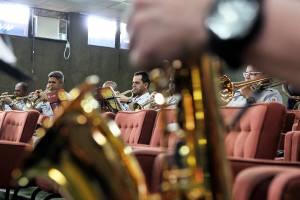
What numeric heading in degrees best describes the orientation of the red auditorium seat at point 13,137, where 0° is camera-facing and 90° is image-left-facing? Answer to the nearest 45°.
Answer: approximately 45°

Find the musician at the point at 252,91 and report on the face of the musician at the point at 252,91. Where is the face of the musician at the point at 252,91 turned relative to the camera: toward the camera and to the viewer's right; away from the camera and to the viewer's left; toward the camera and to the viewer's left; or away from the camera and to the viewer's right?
toward the camera and to the viewer's left

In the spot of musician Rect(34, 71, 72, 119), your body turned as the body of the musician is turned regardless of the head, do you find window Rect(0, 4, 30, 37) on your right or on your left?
on your right

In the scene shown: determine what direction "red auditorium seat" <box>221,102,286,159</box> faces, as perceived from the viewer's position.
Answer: facing the viewer and to the left of the viewer

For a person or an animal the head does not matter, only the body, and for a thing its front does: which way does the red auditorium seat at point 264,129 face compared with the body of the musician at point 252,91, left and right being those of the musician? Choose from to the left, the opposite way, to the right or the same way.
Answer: the same way

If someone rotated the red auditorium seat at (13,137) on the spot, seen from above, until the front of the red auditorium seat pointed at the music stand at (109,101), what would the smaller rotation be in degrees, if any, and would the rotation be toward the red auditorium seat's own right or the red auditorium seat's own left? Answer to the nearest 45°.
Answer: approximately 180°

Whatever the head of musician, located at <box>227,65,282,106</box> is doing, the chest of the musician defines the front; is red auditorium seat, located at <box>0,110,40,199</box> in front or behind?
in front

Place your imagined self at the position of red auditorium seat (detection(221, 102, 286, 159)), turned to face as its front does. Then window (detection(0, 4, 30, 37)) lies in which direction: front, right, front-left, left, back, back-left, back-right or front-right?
right

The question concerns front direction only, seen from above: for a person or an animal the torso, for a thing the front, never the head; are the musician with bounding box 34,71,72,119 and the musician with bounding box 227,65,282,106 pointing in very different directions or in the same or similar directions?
same or similar directions

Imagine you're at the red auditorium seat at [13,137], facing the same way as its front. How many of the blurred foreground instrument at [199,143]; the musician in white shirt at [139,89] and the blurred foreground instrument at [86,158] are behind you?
1

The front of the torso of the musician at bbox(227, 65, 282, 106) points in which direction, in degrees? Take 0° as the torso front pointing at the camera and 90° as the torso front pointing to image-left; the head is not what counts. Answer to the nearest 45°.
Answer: approximately 45°

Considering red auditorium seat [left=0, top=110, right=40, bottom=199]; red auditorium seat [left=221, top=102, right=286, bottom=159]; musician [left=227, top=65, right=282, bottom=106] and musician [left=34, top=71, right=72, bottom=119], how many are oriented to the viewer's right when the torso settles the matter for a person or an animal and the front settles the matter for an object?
0

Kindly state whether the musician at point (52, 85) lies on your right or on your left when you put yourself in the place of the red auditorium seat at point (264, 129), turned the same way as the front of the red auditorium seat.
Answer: on your right

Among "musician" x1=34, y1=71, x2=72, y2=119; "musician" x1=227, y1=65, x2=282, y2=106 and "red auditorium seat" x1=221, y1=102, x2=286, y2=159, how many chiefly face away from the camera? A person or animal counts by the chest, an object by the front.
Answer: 0

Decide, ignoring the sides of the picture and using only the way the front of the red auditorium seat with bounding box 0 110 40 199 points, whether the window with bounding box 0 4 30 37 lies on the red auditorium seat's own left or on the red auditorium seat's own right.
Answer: on the red auditorium seat's own right

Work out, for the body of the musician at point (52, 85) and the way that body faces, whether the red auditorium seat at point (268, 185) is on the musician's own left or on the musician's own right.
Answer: on the musician's own left

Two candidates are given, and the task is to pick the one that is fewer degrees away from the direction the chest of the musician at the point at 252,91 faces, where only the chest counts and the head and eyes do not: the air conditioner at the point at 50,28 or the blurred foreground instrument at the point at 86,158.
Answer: the blurred foreground instrument
